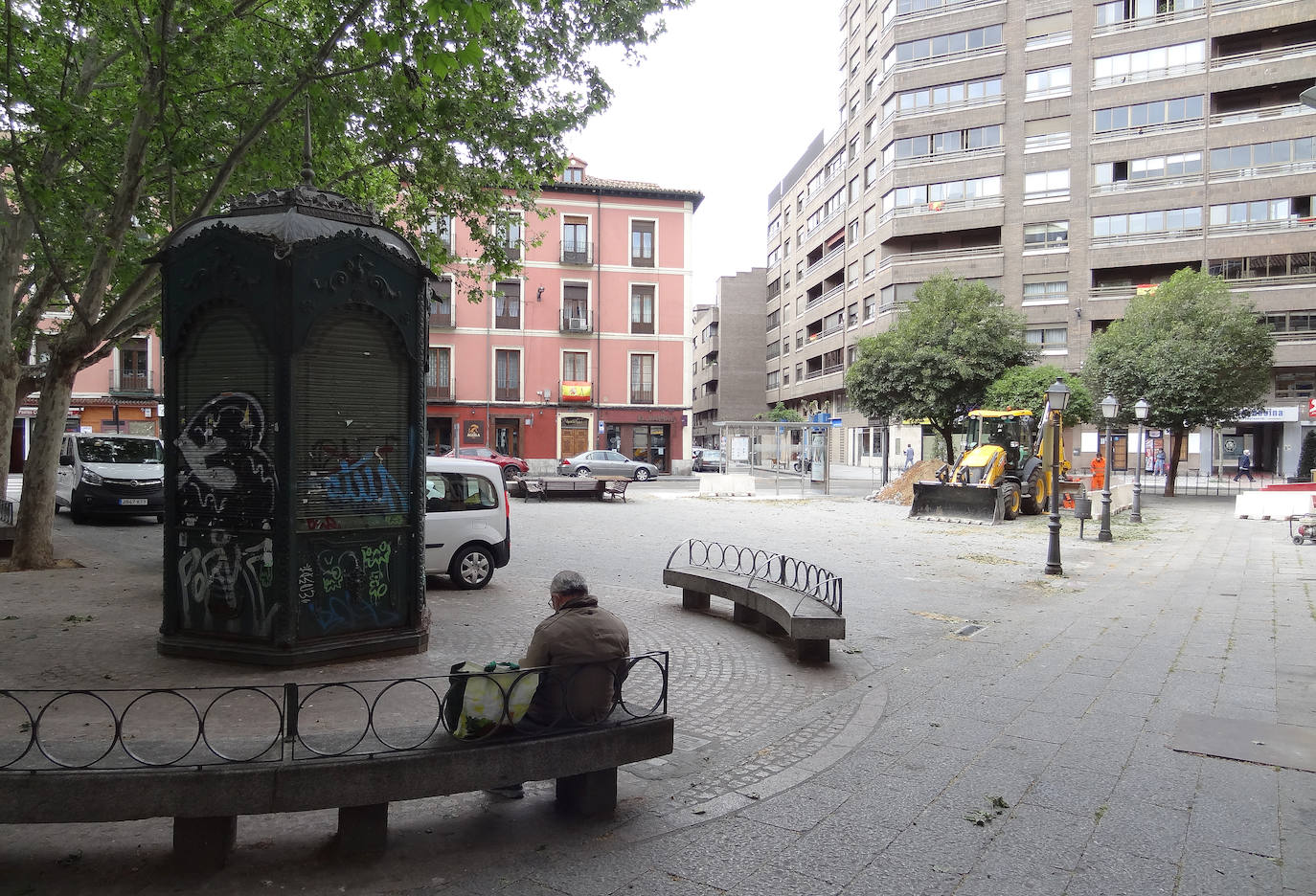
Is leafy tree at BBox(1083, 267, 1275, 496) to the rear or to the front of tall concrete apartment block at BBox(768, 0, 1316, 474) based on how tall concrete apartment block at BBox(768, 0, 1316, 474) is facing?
to the front

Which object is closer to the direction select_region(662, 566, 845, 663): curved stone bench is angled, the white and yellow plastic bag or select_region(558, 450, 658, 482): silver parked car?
the white and yellow plastic bag

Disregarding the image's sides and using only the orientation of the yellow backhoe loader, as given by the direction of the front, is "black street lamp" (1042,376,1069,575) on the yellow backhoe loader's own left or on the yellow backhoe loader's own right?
on the yellow backhoe loader's own left

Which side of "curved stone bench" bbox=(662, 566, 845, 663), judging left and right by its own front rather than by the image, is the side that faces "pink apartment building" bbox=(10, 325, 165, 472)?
right

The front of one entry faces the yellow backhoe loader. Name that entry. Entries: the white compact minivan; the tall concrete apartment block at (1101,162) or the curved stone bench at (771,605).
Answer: the tall concrete apartment block

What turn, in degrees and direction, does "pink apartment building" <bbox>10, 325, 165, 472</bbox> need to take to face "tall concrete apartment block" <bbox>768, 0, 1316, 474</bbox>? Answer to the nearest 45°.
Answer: approximately 45° to its left

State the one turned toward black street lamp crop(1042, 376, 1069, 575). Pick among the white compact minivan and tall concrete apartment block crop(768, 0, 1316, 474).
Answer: the tall concrete apartment block

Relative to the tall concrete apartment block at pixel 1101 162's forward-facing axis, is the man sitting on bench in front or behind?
in front

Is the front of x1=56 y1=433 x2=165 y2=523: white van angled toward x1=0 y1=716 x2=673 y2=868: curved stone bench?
yes

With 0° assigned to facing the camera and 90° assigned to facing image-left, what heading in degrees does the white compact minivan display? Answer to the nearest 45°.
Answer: approximately 90°

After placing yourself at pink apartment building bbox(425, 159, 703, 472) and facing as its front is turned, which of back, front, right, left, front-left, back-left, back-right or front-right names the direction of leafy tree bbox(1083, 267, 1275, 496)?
front-left

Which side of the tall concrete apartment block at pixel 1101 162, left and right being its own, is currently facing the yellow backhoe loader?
front
